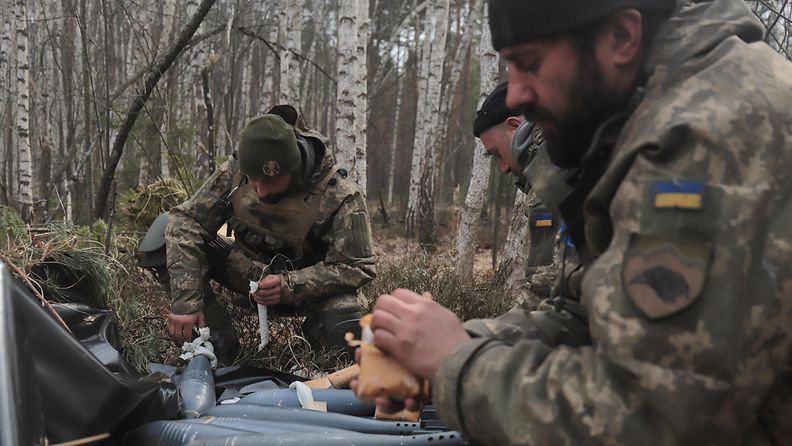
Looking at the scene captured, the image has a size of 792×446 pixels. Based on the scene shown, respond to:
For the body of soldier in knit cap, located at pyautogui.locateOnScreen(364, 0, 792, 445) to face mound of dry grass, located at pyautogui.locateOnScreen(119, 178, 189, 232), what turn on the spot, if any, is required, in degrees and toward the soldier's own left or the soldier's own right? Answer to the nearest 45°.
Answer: approximately 45° to the soldier's own right

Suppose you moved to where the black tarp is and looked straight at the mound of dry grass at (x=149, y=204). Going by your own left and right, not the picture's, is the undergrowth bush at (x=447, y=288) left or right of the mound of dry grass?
right

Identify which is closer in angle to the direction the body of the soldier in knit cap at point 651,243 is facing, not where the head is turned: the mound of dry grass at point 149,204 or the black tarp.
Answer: the black tarp

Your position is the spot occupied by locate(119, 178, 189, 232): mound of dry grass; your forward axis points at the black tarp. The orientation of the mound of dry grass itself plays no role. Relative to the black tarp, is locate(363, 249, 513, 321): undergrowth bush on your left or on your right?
left

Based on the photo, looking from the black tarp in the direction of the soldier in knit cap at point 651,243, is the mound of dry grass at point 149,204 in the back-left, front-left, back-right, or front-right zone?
back-left

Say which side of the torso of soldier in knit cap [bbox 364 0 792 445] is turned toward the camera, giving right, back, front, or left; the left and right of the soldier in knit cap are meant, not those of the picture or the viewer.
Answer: left

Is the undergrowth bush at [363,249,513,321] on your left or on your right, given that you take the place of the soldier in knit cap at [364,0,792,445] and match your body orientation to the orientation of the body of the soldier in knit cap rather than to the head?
on your right

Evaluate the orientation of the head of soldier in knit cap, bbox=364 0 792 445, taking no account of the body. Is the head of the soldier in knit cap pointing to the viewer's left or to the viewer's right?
to the viewer's left

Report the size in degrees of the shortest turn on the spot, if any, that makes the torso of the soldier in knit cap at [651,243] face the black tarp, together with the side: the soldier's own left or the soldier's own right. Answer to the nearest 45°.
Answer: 0° — they already face it

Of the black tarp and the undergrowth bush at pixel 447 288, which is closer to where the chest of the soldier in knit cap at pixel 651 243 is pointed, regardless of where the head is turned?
the black tarp
